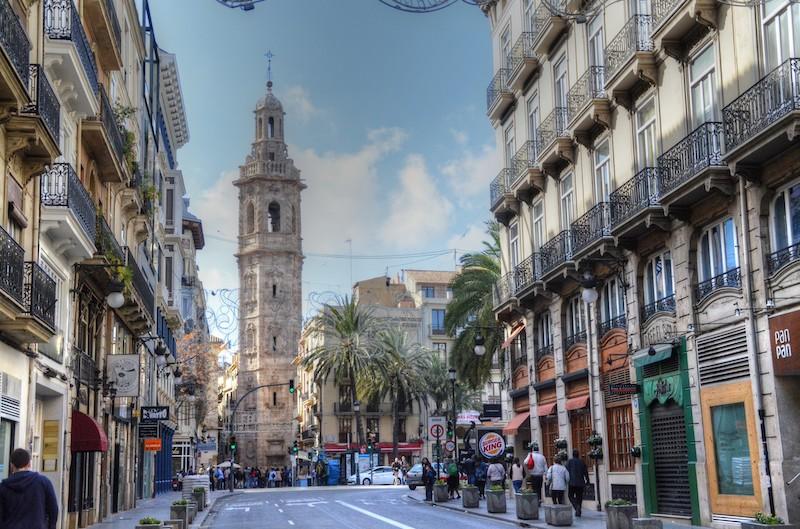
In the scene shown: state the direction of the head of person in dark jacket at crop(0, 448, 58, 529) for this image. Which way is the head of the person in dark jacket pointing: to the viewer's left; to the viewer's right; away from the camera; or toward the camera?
away from the camera

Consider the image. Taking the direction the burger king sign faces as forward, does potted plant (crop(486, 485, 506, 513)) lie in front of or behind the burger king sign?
in front

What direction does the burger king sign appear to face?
toward the camera

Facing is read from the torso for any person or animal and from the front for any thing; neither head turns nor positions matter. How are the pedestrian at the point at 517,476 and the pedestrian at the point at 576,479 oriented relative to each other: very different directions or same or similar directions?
same or similar directions

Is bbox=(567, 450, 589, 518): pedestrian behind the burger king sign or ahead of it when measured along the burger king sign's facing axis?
ahead

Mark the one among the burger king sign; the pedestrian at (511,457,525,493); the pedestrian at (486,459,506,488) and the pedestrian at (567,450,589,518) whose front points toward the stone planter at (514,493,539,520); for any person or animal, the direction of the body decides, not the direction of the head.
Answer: the burger king sign

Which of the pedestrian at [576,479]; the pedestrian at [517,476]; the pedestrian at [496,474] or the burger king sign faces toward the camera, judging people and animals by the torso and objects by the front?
the burger king sign

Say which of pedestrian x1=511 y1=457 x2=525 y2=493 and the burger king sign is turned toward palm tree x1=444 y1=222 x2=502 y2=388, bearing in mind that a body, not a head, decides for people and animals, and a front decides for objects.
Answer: the pedestrian

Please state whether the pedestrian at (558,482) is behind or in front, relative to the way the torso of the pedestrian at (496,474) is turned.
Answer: behind

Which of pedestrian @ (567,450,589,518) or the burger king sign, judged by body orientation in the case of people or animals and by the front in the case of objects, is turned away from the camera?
the pedestrian
